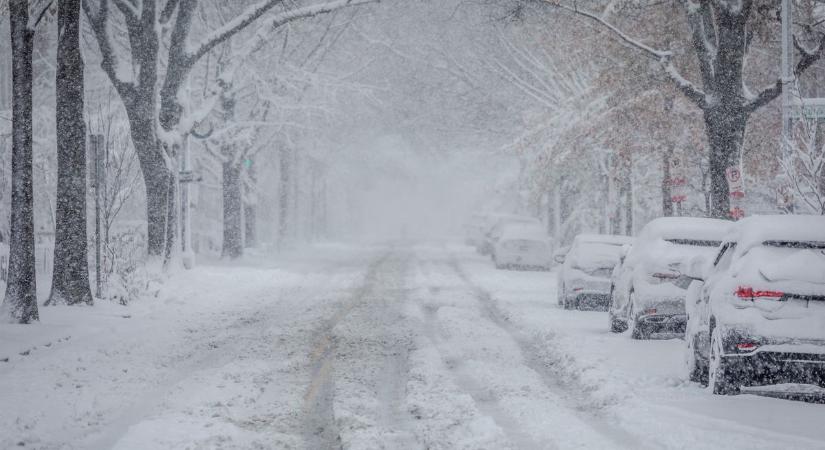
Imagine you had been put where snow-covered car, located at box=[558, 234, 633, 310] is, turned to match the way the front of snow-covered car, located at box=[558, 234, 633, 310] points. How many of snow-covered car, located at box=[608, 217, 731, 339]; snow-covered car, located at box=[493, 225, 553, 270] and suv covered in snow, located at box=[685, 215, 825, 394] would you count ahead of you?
1

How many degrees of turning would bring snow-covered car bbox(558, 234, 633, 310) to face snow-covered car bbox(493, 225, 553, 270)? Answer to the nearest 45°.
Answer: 0° — it already faces it

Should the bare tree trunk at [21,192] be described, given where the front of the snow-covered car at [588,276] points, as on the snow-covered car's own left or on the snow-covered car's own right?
on the snow-covered car's own left

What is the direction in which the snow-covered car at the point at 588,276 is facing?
away from the camera

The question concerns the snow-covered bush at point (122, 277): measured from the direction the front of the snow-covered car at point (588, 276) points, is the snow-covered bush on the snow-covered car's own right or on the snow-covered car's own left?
on the snow-covered car's own left

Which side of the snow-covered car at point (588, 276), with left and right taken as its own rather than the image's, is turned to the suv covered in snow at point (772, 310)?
back

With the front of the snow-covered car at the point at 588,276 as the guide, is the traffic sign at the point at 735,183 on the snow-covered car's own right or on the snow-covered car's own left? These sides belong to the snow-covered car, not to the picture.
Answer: on the snow-covered car's own right

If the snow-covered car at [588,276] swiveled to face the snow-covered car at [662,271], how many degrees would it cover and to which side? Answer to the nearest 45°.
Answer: approximately 180°

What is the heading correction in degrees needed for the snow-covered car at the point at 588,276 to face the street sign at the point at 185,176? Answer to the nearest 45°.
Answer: approximately 90° to its left
